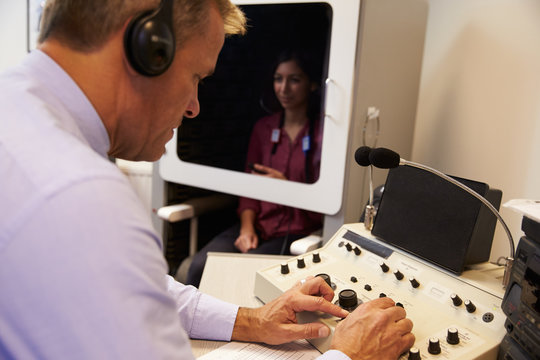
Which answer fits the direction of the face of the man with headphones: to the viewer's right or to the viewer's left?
to the viewer's right

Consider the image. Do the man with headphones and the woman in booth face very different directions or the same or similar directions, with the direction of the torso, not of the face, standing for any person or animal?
very different directions

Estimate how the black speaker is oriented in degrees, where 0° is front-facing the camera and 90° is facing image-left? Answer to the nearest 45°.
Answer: approximately 45°

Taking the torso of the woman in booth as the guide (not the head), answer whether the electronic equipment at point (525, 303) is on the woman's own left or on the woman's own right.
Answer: on the woman's own left

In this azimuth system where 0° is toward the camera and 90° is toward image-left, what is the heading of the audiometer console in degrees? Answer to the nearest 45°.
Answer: approximately 45°
